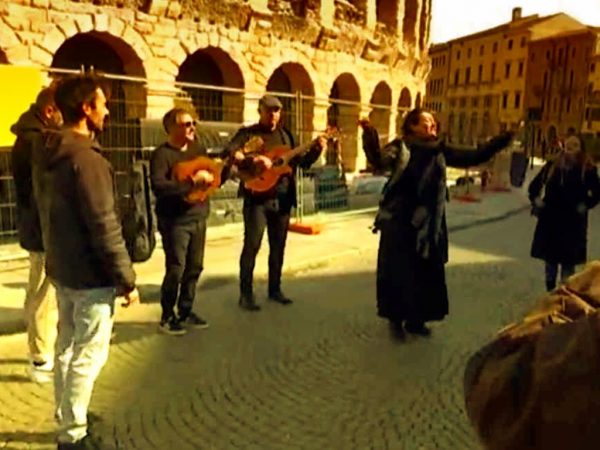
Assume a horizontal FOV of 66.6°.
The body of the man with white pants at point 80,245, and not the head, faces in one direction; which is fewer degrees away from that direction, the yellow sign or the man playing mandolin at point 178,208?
the man playing mandolin

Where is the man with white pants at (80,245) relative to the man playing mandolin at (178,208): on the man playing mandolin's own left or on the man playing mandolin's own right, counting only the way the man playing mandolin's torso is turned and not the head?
on the man playing mandolin's own right

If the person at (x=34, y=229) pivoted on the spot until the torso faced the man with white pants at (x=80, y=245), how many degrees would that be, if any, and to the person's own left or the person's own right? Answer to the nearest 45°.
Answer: approximately 90° to the person's own right

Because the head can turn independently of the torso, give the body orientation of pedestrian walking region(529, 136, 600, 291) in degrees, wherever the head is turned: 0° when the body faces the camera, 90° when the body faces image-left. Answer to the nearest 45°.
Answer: approximately 0°

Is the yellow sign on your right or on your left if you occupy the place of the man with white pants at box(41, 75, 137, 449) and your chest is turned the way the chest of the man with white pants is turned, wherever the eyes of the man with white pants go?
on your left

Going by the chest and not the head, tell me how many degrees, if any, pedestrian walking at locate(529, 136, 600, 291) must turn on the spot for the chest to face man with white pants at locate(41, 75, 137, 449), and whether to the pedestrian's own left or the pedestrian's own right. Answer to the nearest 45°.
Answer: approximately 45° to the pedestrian's own right

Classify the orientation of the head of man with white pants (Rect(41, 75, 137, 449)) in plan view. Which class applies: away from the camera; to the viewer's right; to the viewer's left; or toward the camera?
to the viewer's right

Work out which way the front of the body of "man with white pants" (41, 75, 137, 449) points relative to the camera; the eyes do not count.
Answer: to the viewer's right

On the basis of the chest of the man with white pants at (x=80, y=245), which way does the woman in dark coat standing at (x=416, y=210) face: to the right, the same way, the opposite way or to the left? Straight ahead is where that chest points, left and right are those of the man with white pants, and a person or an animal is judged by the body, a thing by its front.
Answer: to the right

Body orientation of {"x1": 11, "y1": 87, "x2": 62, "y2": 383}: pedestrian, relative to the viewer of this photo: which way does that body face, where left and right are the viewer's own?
facing to the right of the viewer

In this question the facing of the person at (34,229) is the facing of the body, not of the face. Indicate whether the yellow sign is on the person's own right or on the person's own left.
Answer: on the person's own left
